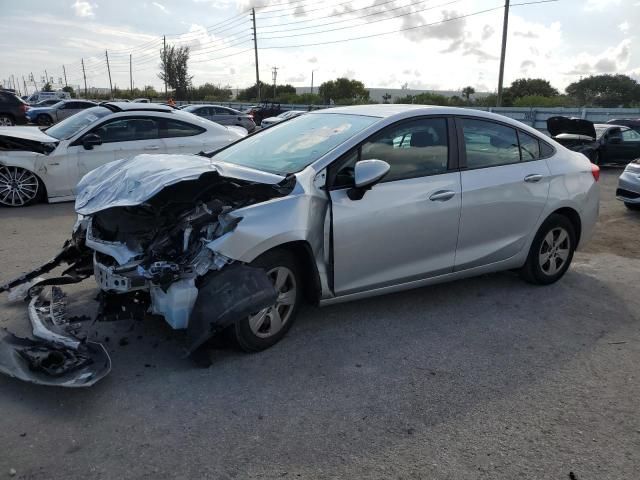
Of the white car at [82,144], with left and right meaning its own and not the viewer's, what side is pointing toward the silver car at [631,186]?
back

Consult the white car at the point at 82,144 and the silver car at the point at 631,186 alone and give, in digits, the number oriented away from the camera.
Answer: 0

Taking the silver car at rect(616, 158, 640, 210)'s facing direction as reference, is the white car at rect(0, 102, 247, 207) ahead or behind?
ahead

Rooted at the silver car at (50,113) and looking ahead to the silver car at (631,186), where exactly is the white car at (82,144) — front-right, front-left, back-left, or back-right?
front-right

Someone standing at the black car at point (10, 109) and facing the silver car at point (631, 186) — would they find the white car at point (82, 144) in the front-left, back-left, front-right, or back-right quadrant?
front-right

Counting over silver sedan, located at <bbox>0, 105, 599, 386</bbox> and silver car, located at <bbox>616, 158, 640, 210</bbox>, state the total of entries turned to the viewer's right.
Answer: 0

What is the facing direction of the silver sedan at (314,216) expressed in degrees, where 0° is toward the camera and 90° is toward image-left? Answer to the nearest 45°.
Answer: approximately 45°

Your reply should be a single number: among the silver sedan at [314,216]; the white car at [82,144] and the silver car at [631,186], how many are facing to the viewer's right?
0

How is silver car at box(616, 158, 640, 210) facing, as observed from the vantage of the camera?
facing the viewer and to the left of the viewer

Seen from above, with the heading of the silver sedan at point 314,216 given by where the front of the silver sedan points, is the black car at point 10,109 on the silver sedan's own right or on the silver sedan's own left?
on the silver sedan's own right

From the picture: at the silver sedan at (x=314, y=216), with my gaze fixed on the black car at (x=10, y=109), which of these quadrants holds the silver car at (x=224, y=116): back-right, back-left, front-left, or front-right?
front-right

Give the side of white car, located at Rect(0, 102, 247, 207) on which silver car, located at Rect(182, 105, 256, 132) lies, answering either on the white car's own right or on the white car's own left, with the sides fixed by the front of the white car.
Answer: on the white car's own right

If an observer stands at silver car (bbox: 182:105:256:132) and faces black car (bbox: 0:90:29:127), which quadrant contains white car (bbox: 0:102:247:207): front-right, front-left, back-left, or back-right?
front-left

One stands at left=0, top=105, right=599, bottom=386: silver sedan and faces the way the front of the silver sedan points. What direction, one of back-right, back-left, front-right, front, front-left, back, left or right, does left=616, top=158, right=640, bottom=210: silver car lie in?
back

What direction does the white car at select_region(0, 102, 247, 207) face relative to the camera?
to the viewer's left

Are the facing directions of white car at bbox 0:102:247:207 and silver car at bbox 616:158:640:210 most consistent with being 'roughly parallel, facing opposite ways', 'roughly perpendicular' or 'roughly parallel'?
roughly parallel
